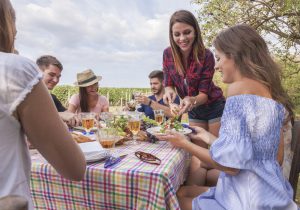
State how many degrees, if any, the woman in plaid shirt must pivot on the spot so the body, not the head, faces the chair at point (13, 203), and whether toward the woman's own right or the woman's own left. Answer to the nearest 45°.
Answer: approximately 45° to the woman's own left

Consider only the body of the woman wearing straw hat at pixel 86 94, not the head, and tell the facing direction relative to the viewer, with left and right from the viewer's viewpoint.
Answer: facing the viewer

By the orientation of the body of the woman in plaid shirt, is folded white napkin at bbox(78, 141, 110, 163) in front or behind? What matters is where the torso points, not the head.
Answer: in front

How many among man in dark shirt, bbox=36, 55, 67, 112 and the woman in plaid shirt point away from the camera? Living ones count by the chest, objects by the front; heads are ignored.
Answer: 0

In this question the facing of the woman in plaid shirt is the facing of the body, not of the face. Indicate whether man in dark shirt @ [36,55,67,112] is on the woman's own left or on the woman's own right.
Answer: on the woman's own right

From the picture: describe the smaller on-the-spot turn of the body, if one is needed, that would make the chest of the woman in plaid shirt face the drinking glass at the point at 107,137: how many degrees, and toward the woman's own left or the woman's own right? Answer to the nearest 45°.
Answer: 0° — they already face it

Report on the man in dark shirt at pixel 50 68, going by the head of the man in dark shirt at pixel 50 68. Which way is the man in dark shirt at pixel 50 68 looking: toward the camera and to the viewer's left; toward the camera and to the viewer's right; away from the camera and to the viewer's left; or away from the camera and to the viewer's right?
toward the camera and to the viewer's right

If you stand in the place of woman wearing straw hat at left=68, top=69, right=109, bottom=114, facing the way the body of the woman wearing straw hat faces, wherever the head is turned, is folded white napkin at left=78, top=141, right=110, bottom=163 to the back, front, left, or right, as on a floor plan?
front

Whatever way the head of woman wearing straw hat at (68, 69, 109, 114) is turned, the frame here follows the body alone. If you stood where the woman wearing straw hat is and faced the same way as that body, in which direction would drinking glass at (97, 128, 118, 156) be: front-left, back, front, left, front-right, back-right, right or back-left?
front

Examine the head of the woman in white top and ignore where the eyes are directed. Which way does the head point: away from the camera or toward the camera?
away from the camera

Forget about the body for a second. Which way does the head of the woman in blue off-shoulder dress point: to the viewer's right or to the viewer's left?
to the viewer's left

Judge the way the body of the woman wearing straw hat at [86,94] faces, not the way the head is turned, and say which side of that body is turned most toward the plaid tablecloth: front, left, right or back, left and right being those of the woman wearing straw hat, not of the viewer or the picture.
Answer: front

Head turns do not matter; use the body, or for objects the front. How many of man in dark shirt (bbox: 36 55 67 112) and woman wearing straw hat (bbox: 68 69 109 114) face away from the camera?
0

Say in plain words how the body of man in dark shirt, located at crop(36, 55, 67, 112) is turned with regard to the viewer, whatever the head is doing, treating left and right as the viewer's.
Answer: facing the viewer and to the right of the viewer

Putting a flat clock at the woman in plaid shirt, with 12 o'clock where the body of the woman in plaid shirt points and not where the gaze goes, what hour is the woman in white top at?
The woman in white top is roughly at 11 o'clock from the woman in plaid shirt.

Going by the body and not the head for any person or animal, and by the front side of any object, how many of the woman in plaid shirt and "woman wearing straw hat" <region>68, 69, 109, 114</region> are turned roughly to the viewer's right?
0

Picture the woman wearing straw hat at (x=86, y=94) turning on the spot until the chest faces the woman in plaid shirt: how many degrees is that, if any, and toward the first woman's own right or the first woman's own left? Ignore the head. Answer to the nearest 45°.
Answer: approximately 45° to the first woman's own left
